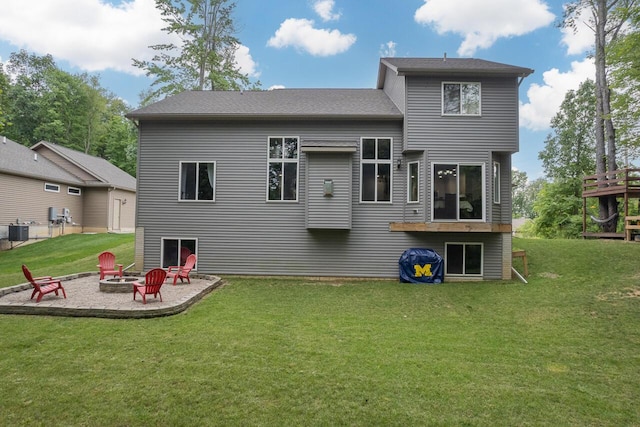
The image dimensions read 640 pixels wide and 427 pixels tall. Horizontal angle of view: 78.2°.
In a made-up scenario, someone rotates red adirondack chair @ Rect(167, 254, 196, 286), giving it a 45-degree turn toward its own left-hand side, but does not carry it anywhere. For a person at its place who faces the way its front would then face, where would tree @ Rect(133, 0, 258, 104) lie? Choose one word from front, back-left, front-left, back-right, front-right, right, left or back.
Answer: back

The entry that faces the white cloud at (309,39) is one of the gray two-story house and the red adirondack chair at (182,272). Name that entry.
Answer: the gray two-story house

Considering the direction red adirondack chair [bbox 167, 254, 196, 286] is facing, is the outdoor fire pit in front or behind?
in front

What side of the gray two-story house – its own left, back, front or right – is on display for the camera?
back

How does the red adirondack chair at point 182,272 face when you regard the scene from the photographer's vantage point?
facing the viewer and to the left of the viewer

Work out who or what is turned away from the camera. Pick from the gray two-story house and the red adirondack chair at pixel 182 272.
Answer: the gray two-story house

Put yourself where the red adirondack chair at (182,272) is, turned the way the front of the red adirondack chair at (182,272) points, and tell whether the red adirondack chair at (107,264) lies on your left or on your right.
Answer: on your right

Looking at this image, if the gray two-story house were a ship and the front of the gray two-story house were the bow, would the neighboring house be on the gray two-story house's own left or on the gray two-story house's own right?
on the gray two-story house's own left

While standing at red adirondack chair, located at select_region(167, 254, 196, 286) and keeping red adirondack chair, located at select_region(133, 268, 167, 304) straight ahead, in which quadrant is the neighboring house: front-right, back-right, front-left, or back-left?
back-right

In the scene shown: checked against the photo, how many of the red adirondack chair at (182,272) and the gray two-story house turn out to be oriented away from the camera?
1

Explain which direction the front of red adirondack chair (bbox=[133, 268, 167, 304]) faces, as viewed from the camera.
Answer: facing away from the viewer and to the left of the viewer

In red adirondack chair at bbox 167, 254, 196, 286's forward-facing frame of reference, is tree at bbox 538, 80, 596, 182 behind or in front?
behind

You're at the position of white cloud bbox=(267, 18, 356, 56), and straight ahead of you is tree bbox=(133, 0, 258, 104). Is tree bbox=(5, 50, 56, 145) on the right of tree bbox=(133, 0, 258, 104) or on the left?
right

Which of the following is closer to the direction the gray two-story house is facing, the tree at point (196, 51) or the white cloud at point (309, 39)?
the white cloud
